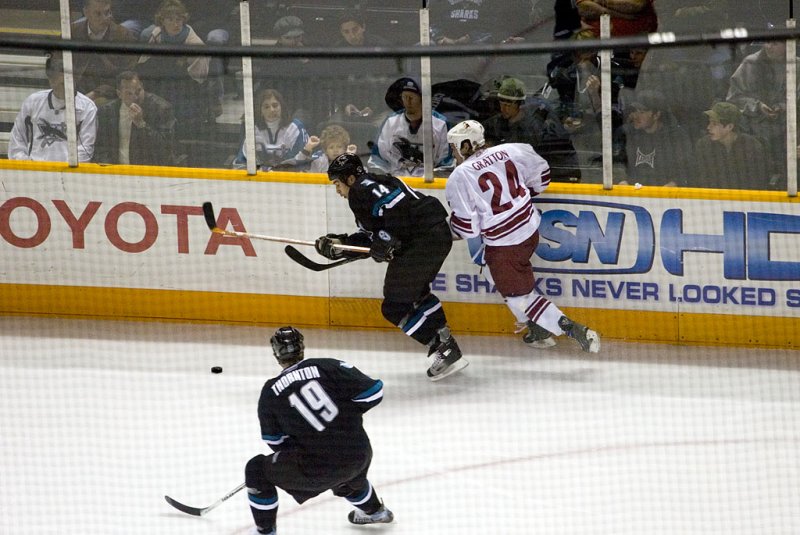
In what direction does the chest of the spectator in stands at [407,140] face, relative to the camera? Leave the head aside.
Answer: toward the camera

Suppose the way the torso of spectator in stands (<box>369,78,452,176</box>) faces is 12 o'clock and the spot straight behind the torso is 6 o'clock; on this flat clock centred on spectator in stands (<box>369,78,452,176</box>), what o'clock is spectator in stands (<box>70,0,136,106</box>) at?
spectator in stands (<box>70,0,136,106</box>) is roughly at 3 o'clock from spectator in stands (<box>369,78,452,176</box>).

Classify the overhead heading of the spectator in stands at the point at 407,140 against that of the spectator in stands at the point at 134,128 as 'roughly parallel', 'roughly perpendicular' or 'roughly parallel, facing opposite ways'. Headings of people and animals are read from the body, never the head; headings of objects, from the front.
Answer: roughly parallel

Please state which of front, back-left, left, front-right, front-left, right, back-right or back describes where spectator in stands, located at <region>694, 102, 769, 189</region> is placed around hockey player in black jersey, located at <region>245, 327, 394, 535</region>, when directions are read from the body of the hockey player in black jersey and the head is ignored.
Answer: right

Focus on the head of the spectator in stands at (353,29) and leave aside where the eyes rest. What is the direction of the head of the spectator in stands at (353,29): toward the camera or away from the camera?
toward the camera

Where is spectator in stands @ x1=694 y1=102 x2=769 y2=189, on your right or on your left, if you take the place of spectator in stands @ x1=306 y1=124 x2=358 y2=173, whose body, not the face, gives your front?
on your left

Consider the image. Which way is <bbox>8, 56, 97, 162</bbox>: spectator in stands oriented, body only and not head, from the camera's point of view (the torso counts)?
toward the camera

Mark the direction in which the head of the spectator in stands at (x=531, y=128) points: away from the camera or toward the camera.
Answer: toward the camera

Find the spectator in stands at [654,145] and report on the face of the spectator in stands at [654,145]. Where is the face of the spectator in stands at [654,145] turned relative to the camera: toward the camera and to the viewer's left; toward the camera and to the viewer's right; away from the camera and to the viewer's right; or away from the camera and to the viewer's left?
toward the camera and to the viewer's left

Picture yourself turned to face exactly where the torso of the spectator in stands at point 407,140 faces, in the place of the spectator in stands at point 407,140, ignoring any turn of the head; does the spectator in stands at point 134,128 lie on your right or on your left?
on your right

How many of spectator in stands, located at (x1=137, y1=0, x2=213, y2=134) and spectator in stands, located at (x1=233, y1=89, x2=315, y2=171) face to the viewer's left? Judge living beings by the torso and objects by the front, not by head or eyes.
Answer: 0

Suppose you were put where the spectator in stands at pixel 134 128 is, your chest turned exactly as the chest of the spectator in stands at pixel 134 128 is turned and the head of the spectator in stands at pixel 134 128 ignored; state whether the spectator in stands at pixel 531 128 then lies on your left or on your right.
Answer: on your left

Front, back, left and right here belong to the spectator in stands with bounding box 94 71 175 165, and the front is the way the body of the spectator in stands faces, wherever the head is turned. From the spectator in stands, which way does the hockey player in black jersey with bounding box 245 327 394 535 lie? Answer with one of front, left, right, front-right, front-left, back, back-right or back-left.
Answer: front

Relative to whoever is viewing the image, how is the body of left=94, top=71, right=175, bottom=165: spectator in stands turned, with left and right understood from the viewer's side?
facing the viewer

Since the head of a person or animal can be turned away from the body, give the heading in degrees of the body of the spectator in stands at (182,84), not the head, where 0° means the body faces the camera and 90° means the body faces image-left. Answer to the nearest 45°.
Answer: approximately 0°

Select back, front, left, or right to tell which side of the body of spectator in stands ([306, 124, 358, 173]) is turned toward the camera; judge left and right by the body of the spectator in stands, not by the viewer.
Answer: front
